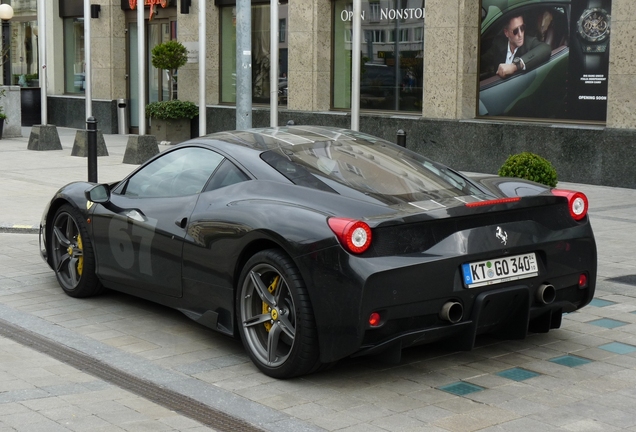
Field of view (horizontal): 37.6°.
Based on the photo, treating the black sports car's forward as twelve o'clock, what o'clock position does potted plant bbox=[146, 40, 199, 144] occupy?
The potted plant is roughly at 1 o'clock from the black sports car.

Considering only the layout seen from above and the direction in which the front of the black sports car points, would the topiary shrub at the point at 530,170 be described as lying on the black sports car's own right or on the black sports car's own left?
on the black sports car's own right

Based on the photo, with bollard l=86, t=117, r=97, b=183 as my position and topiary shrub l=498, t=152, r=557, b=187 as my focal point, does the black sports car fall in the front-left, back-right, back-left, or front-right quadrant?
front-right

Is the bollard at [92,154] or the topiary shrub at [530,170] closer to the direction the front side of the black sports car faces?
the bollard

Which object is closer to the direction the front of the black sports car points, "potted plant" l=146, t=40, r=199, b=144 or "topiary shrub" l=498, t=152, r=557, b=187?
the potted plant

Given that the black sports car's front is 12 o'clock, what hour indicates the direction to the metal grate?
The metal grate is roughly at 8 o'clock from the black sports car.

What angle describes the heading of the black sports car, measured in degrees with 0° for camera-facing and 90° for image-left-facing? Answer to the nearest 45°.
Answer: approximately 135°

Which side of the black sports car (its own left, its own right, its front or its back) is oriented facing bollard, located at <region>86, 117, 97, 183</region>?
front
